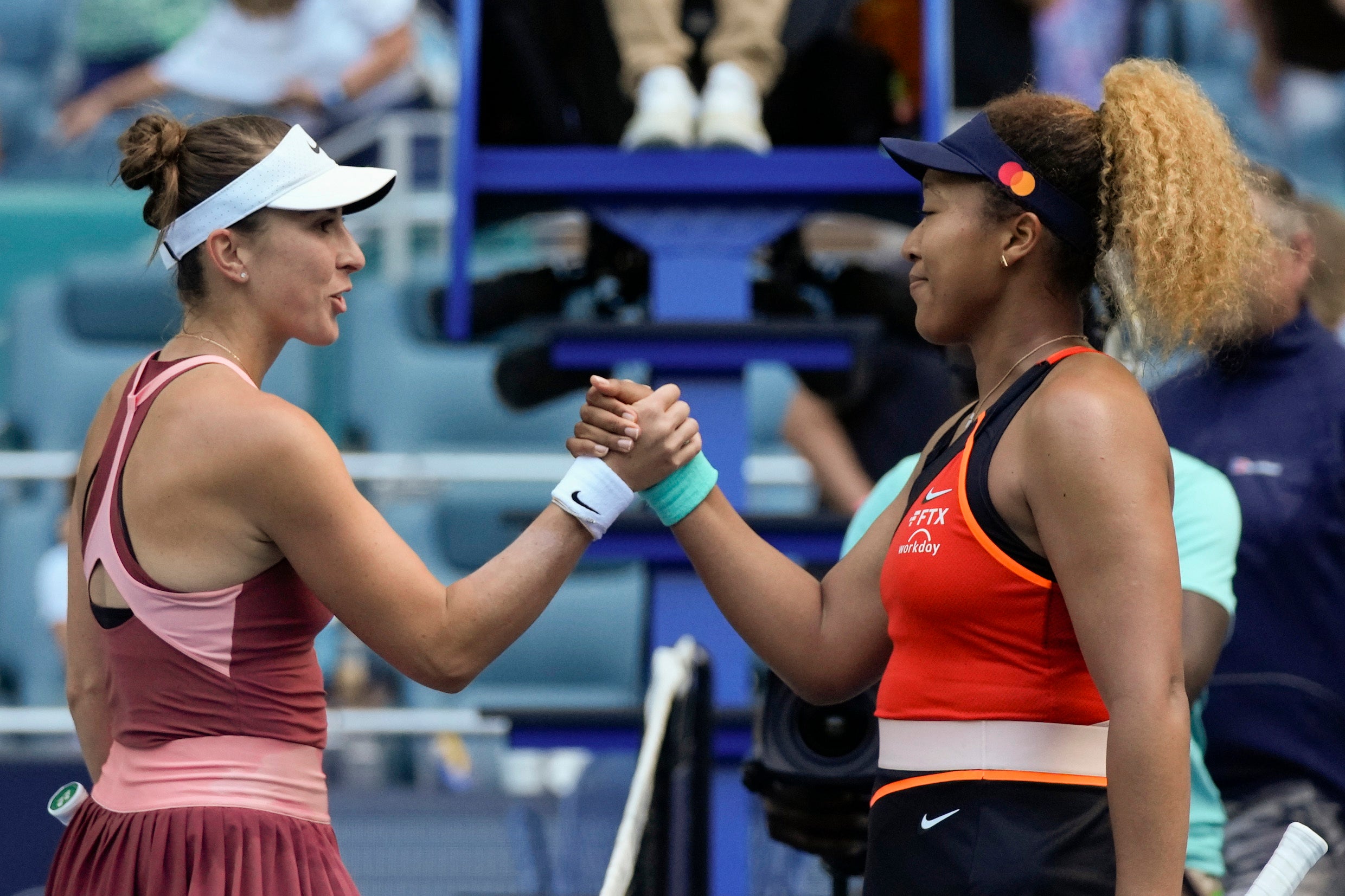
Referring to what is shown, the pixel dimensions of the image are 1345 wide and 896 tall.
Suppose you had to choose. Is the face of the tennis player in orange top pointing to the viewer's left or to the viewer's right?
to the viewer's left

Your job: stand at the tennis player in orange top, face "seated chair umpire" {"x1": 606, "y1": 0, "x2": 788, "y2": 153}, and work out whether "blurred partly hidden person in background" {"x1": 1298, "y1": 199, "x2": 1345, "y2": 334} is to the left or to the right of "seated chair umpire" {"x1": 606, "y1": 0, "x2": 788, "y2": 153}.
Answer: right

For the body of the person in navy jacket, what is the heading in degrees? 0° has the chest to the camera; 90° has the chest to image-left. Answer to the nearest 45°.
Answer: approximately 45°

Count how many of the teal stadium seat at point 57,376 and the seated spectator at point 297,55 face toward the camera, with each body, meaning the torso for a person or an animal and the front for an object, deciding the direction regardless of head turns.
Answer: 2

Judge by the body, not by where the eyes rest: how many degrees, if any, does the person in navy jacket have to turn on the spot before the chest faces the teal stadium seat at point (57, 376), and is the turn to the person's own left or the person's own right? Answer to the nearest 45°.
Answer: approximately 90° to the person's own right

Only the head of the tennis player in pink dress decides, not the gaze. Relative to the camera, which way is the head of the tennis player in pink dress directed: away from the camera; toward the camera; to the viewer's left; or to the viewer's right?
to the viewer's right

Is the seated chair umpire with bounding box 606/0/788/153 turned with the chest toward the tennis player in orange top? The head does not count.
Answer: yes

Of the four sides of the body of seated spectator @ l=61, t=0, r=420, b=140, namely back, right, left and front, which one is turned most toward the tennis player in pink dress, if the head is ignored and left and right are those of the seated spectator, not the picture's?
front

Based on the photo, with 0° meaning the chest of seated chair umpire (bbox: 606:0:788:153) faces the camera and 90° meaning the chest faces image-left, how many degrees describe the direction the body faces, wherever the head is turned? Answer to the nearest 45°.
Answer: approximately 0°

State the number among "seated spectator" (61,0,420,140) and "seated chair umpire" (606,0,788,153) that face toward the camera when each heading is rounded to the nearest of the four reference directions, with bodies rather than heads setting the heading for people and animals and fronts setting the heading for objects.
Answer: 2

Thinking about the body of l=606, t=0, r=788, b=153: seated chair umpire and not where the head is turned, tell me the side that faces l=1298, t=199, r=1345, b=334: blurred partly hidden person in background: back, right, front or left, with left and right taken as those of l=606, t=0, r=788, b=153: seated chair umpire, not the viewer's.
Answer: left

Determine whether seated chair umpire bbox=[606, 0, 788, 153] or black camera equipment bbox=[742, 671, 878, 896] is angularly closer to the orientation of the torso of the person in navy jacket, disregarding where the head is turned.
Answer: the black camera equipment
